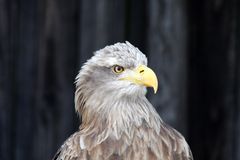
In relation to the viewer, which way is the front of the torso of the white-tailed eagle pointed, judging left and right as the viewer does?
facing the viewer and to the right of the viewer
